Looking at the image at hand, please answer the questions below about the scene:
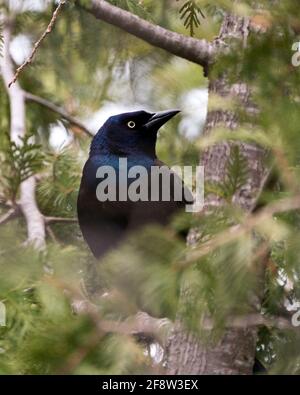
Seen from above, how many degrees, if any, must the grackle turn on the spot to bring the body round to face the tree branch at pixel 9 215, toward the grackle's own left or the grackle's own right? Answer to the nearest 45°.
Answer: approximately 135° to the grackle's own right
